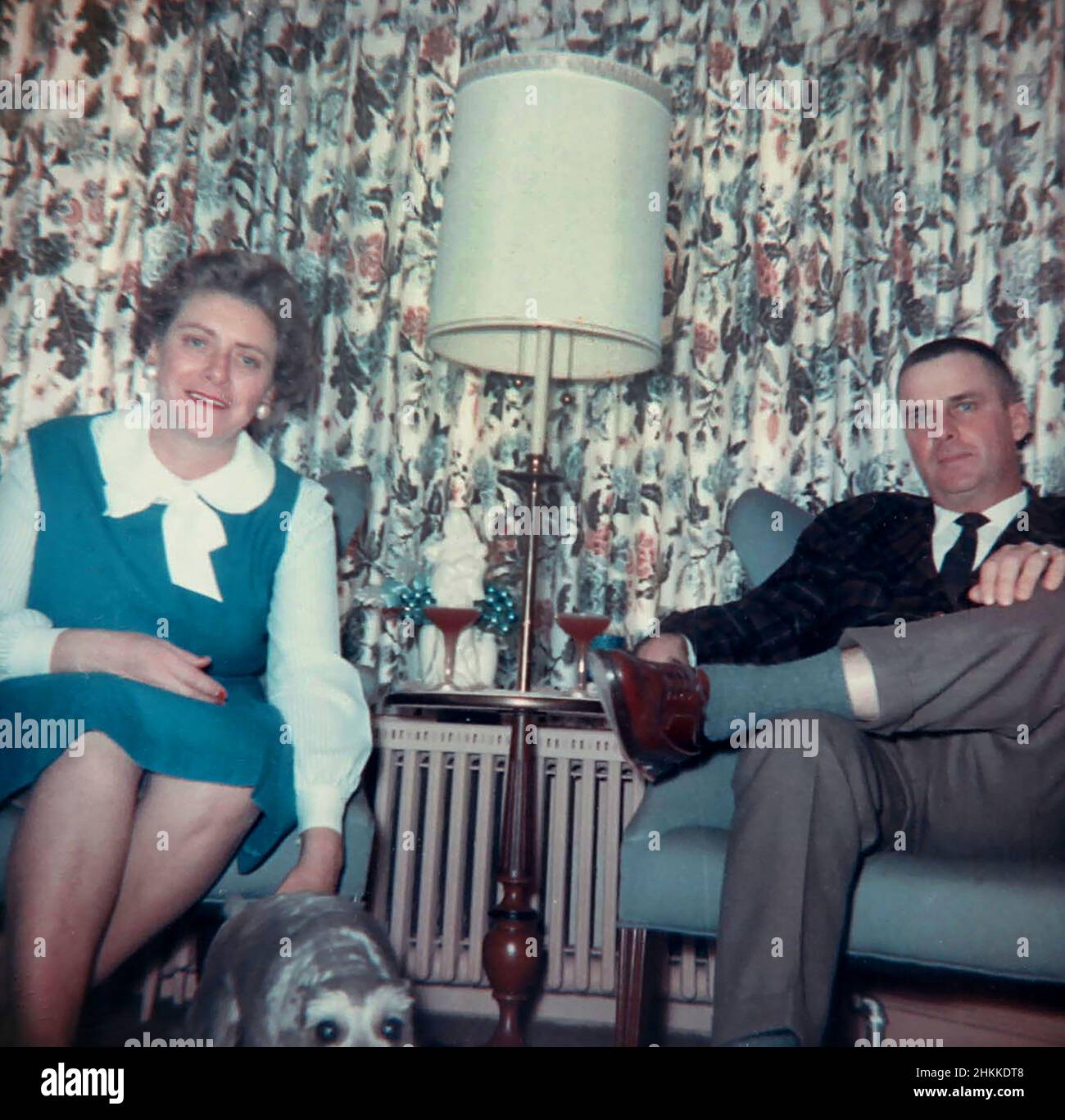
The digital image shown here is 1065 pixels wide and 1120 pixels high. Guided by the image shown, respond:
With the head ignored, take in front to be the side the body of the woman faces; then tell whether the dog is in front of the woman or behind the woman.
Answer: in front

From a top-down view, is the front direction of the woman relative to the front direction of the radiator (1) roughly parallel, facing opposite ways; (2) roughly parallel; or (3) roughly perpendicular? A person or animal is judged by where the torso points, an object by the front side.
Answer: roughly parallel

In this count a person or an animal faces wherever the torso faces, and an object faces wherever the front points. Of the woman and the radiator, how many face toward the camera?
2

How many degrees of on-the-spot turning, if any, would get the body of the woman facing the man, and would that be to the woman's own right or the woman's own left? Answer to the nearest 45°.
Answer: approximately 90° to the woman's own left

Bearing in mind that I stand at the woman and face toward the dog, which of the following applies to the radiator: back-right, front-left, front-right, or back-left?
back-left

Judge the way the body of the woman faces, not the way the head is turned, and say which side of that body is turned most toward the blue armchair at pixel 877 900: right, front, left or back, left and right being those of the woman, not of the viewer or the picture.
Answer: left

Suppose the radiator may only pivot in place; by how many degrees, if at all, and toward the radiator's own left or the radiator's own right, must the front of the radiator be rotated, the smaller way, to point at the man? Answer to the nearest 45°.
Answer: approximately 45° to the radiator's own left

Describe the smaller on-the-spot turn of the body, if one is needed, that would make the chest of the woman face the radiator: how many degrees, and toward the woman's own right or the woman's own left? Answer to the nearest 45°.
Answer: approximately 135° to the woman's own left

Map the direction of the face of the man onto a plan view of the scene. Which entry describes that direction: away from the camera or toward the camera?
toward the camera

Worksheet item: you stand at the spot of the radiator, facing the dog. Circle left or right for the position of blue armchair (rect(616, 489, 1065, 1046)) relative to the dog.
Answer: left

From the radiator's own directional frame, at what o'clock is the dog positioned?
The dog is roughly at 12 o'clock from the radiator.

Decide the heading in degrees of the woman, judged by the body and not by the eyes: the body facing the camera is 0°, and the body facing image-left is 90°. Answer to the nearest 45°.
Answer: approximately 0°

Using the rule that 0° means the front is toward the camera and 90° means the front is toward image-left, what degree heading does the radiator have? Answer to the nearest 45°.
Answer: approximately 0°
